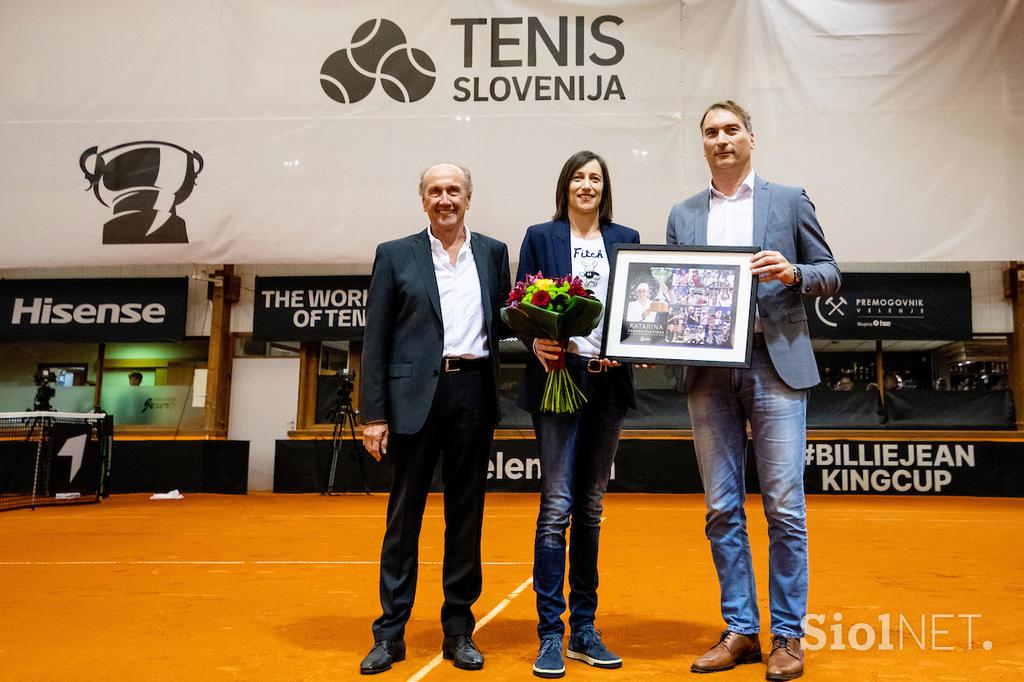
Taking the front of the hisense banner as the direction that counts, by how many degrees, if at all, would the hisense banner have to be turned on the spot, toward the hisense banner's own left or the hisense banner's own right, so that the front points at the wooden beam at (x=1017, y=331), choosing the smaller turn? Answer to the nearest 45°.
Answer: approximately 45° to the hisense banner's own left

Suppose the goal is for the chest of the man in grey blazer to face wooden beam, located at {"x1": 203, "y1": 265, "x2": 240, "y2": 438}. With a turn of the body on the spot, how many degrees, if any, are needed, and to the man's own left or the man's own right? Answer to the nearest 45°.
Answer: approximately 135° to the man's own right

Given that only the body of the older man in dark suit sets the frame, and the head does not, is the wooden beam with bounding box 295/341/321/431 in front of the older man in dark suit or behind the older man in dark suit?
behind

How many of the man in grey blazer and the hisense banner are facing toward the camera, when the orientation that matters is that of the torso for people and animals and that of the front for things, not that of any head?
2

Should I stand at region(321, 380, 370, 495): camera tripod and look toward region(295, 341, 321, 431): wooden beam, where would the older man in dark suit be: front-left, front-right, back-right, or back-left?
back-left

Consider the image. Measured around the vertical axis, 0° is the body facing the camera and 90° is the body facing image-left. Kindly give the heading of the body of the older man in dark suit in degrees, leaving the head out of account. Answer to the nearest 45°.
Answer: approximately 0°

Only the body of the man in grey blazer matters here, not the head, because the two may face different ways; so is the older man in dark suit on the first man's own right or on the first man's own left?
on the first man's own right

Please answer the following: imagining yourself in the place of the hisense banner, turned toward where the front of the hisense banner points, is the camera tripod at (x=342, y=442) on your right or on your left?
on your left

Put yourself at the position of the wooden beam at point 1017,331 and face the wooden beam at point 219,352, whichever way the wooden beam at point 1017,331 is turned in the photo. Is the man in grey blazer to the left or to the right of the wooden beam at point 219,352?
left

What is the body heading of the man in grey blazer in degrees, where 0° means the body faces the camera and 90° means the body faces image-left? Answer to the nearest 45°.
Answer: approximately 0°
